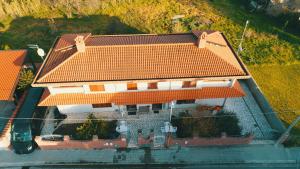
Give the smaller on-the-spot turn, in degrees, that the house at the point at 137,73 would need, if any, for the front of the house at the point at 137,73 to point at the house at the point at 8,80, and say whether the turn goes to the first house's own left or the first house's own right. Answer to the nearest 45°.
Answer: approximately 90° to the first house's own right

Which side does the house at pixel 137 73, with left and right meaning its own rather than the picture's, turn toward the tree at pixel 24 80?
right

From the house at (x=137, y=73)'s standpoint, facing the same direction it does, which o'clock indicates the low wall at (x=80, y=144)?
The low wall is roughly at 2 o'clock from the house.

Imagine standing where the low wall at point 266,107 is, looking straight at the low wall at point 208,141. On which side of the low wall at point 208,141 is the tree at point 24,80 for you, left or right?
right

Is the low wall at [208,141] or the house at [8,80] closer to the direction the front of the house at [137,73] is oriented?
the low wall

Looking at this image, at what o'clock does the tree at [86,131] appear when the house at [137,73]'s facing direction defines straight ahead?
The tree is roughly at 2 o'clock from the house.

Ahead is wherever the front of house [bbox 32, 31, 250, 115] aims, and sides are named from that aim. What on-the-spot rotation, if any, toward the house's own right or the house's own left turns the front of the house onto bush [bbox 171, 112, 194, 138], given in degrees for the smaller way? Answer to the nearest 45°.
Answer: approximately 45° to the house's own left

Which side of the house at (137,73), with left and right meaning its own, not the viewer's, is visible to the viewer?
front

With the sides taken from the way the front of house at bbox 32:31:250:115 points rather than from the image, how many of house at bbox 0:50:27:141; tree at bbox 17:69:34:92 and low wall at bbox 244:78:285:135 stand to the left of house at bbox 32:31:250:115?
1

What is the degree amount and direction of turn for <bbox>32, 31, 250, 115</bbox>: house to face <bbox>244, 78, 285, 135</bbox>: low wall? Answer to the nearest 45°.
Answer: approximately 90° to its left
